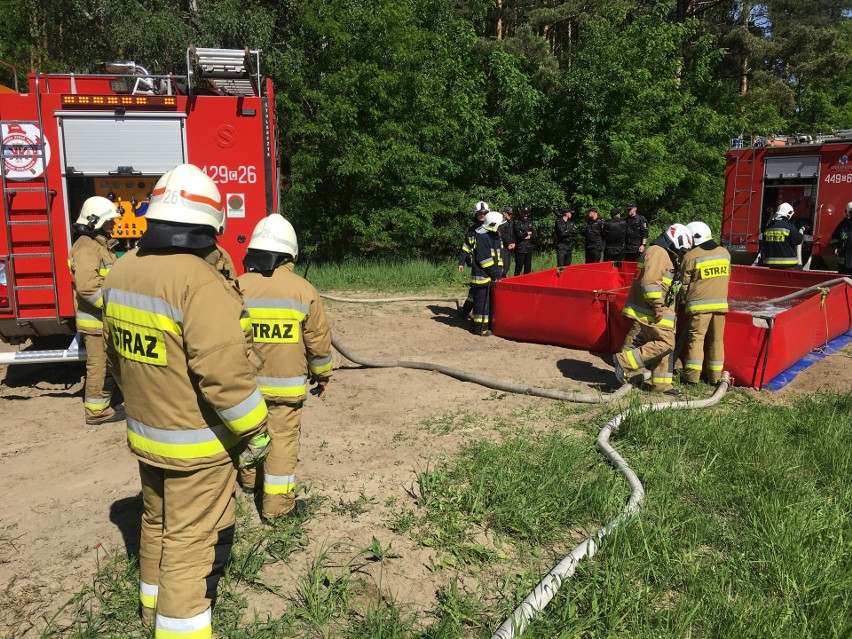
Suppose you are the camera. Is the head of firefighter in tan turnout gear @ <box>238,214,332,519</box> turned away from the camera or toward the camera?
away from the camera

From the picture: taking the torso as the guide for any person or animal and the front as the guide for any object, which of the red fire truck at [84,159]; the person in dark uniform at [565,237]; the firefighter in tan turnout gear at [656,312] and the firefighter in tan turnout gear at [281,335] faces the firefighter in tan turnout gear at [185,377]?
the person in dark uniform

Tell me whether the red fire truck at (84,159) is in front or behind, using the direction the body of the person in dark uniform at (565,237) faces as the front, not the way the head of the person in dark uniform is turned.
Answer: in front

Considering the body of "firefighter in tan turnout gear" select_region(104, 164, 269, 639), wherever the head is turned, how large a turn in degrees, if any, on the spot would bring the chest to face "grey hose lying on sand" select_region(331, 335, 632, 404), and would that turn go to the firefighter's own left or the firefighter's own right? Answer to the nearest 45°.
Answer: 0° — they already face it

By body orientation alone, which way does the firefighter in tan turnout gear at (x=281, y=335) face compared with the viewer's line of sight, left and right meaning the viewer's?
facing away from the viewer and to the right of the viewer

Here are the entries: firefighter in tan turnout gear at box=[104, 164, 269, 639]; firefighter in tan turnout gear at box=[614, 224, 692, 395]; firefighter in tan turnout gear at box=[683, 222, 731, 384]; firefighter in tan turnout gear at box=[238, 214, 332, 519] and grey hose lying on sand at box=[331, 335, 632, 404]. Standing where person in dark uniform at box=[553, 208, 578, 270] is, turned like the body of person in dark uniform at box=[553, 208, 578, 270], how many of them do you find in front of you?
5

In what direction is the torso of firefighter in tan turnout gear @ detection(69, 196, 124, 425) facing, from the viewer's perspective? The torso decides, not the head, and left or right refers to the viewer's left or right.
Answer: facing to the right of the viewer

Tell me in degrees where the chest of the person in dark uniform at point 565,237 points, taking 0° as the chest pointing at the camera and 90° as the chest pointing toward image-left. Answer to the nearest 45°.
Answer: approximately 0°

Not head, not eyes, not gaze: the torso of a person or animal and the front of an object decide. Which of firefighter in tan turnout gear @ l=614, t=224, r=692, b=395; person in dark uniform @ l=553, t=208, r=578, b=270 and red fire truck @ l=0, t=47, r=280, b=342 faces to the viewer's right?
the firefighter in tan turnout gear

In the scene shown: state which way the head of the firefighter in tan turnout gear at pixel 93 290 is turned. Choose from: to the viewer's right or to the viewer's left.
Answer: to the viewer's right

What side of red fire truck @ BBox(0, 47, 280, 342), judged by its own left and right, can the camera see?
back

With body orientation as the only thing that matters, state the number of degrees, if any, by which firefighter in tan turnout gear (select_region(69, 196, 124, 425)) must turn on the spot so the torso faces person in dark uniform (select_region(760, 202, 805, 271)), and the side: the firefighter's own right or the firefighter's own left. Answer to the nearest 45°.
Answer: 0° — they already face them

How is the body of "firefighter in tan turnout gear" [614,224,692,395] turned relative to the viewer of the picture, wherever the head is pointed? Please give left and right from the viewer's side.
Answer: facing to the right of the viewer

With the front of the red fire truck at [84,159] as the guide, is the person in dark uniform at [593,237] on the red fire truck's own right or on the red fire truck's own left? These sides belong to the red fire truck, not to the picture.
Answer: on the red fire truck's own right

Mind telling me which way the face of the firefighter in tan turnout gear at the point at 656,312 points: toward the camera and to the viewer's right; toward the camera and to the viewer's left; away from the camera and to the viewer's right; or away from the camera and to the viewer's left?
away from the camera and to the viewer's right

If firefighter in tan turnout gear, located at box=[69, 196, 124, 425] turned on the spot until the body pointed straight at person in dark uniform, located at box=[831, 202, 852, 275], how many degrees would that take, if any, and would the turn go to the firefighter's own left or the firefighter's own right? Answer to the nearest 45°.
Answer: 0° — they already face them

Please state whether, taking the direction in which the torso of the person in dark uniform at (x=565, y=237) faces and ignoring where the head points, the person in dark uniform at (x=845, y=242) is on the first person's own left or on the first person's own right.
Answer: on the first person's own left
